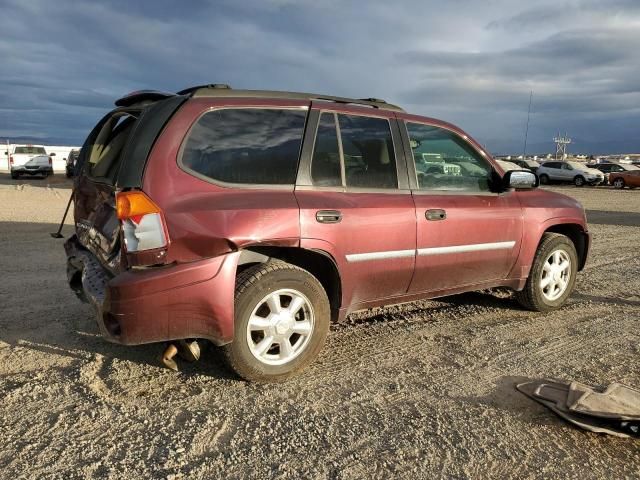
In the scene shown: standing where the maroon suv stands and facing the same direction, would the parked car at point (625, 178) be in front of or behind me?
in front

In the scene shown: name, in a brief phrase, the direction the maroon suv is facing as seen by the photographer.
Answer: facing away from the viewer and to the right of the viewer

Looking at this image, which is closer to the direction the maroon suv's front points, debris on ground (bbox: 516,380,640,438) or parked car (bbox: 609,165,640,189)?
the parked car
